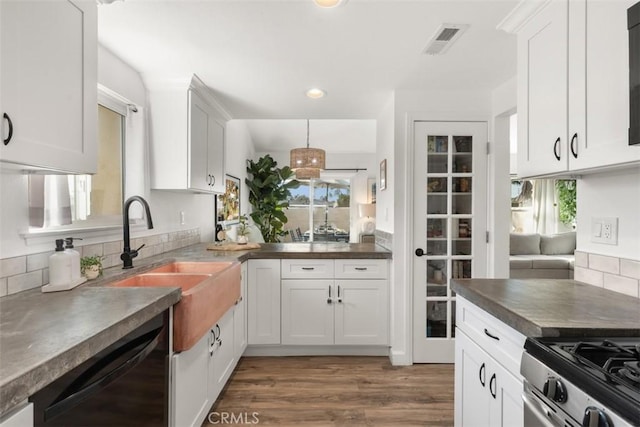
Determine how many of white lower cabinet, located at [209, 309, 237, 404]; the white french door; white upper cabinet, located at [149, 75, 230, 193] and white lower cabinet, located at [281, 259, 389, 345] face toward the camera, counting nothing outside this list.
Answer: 2

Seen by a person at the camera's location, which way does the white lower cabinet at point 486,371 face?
facing the viewer and to the left of the viewer

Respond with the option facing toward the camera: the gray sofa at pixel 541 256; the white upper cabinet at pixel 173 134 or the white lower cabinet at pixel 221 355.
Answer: the gray sofa

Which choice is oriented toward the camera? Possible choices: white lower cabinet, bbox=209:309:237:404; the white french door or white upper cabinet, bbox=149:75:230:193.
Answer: the white french door

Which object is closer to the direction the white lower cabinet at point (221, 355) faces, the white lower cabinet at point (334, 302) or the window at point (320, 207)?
the white lower cabinet

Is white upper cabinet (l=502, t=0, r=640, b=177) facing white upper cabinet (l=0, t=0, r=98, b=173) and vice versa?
yes

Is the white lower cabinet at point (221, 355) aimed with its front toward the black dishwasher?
no

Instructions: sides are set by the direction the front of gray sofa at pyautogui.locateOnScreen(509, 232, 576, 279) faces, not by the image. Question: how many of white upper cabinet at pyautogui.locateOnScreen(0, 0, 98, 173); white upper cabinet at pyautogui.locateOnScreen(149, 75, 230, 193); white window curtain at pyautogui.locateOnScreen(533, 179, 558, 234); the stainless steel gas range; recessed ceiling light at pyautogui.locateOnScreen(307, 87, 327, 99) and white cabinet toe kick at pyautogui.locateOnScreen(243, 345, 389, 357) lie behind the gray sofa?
1

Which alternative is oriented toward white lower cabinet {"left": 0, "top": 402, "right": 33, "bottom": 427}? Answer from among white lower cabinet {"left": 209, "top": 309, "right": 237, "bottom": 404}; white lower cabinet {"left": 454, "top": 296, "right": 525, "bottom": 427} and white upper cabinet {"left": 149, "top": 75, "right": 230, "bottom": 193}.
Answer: white lower cabinet {"left": 454, "top": 296, "right": 525, "bottom": 427}

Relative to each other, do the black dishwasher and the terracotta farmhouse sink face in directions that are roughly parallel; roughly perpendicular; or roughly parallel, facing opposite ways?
roughly parallel

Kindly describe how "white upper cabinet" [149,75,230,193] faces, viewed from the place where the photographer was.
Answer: facing to the right of the viewer

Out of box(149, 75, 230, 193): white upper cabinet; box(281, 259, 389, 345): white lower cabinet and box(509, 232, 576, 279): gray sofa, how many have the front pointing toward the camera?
2

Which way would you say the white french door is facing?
toward the camera

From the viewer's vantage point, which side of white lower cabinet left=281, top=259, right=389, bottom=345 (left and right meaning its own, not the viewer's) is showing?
front

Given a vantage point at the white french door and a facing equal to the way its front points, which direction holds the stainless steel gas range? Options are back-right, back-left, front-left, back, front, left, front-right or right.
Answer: front

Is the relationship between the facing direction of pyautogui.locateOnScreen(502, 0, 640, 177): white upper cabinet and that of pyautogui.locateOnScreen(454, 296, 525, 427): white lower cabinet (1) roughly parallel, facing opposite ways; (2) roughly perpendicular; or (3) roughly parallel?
roughly parallel

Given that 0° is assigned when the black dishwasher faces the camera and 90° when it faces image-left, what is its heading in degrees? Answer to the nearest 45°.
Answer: approximately 315°
